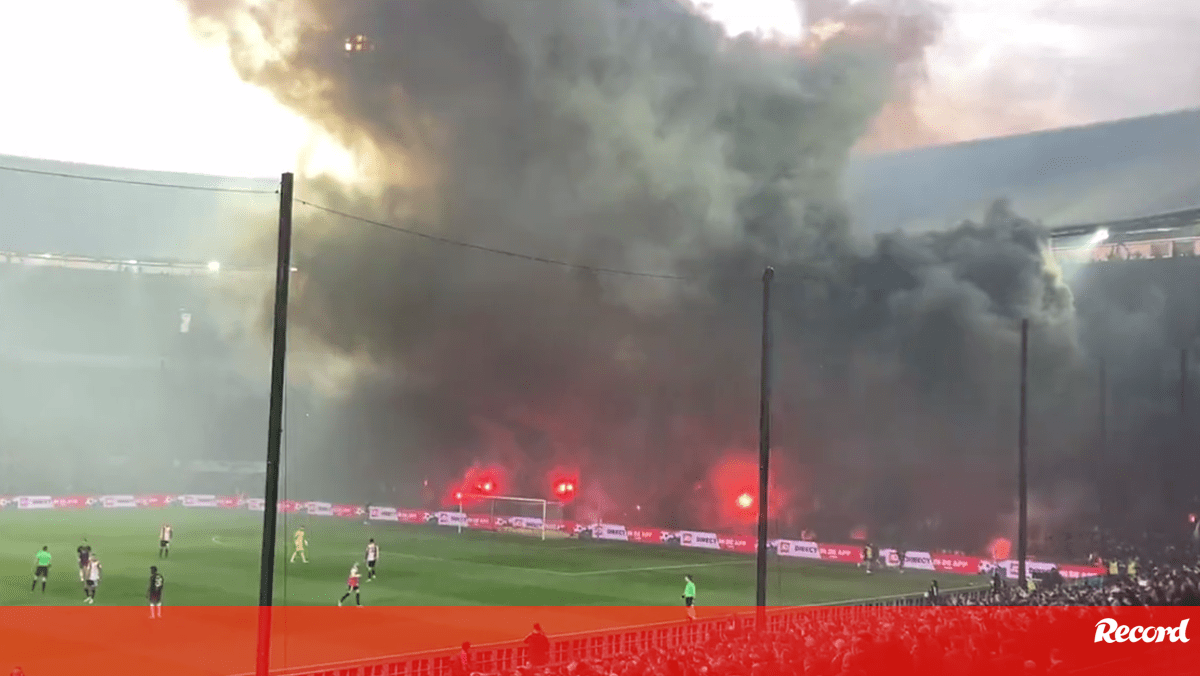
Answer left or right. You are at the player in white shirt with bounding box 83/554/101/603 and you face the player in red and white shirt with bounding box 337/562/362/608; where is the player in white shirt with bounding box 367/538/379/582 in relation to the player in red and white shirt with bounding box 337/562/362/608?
left

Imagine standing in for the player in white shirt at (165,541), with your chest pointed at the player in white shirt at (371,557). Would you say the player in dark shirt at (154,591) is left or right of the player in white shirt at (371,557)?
right

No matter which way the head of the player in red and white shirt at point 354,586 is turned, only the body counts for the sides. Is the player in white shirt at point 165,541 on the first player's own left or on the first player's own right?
on the first player's own left
